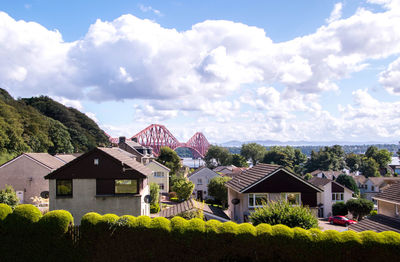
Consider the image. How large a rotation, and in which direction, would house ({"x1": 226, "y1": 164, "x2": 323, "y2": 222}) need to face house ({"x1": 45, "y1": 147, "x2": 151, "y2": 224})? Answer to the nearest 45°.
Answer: approximately 90° to its right

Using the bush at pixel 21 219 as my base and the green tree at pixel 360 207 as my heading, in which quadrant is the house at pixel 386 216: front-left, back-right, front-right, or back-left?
front-right

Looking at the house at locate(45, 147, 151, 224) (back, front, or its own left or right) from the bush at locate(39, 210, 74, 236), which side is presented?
front

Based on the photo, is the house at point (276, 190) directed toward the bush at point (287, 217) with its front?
yes

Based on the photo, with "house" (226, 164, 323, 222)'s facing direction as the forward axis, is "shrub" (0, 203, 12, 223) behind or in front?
in front

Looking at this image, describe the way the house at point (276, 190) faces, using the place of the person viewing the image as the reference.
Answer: facing the viewer

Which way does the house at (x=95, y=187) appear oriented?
toward the camera

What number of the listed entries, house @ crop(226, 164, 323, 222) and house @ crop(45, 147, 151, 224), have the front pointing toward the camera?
2
